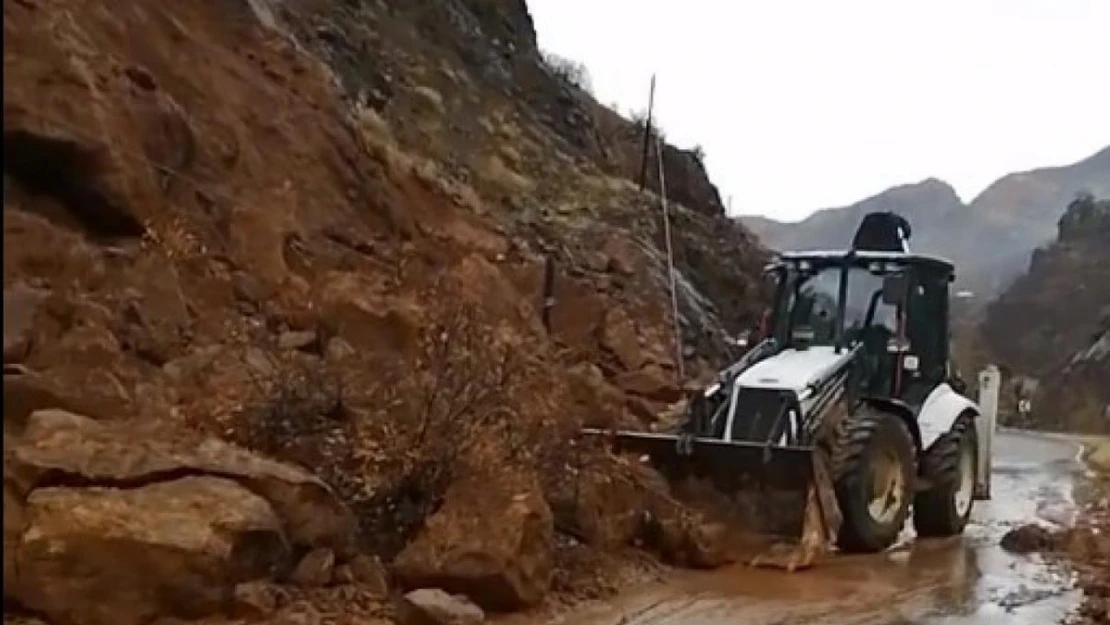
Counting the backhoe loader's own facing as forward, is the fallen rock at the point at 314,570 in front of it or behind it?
in front

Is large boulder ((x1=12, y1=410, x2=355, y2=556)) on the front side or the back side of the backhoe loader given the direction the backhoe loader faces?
on the front side

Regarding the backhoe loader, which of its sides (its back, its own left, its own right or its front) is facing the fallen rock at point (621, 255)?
right

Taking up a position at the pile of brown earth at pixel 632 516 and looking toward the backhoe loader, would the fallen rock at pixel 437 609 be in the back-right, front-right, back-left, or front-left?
back-right

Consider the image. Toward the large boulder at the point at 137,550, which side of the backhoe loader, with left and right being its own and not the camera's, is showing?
front

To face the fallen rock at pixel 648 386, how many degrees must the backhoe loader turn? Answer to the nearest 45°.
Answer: approximately 90° to its right

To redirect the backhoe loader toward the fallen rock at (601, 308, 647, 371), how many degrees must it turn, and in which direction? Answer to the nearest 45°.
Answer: approximately 90° to its right

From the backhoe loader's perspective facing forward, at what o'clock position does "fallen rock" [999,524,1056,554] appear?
The fallen rock is roughly at 7 o'clock from the backhoe loader.
